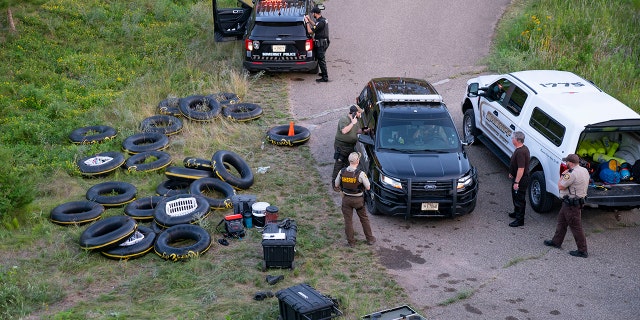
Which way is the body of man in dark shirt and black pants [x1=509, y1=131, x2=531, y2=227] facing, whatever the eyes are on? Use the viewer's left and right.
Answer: facing to the left of the viewer

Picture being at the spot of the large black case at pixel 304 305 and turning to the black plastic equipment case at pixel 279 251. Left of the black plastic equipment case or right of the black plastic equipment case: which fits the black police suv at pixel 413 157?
right

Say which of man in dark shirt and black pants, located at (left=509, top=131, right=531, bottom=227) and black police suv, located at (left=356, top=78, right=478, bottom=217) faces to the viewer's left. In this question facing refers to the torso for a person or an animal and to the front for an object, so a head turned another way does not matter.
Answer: the man in dark shirt and black pants

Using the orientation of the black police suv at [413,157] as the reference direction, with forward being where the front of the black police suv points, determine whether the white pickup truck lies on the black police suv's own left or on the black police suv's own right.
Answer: on the black police suv's own left

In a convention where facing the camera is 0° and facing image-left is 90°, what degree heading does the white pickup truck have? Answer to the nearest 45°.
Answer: approximately 135°

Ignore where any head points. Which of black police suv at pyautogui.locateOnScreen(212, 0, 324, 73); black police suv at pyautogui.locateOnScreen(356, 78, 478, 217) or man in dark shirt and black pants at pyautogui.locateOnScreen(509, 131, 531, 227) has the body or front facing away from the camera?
black police suv at pyautogui.locateOnScreen(212, 0, 324, 73)

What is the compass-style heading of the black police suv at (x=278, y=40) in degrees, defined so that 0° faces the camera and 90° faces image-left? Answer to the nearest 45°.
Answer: approximately 180°

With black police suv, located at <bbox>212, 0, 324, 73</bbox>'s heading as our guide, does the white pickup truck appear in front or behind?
behind

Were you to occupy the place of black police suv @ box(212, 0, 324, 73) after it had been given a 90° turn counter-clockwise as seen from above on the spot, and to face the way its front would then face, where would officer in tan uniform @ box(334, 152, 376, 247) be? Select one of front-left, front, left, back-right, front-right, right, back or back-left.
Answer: left

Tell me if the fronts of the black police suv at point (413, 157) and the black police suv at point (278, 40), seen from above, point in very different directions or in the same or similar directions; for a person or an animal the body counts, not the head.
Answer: very different directions

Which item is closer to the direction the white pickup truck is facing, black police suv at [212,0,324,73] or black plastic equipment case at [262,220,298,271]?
the black police suv

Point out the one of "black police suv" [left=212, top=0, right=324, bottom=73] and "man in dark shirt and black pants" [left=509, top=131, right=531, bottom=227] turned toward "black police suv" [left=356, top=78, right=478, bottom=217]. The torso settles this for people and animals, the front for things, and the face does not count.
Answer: the man in dark shirt and black pants

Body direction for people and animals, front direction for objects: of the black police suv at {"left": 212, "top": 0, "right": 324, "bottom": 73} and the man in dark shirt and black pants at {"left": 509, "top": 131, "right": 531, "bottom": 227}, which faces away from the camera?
the black police suv

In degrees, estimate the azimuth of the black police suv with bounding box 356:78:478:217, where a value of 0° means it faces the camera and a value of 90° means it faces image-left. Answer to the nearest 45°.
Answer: approximately 0°

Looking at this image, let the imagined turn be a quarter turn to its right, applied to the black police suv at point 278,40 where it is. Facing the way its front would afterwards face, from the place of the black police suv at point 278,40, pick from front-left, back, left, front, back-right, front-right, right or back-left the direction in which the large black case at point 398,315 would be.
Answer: right

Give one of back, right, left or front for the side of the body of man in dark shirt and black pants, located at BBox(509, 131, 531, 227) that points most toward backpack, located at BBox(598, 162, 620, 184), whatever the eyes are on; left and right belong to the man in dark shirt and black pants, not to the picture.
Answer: back

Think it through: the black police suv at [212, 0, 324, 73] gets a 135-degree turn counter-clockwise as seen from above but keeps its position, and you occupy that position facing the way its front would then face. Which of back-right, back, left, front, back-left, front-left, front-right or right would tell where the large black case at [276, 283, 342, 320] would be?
front-left

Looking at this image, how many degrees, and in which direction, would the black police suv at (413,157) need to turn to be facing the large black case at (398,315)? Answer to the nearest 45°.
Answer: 0° — it already faces it

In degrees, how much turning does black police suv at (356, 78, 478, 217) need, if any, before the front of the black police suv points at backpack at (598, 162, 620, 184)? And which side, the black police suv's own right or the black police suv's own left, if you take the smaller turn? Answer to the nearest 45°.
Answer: approximately 90° to the black police suv's own left
